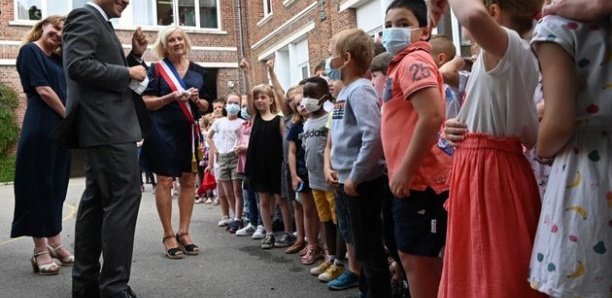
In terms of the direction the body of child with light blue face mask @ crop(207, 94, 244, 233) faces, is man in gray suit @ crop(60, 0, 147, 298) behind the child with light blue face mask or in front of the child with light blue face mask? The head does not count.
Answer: in front

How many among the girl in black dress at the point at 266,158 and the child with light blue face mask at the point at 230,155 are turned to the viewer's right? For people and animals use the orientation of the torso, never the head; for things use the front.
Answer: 0

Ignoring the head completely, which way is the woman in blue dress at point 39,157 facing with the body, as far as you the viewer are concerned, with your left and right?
facing the viewer and to the right of the viewer

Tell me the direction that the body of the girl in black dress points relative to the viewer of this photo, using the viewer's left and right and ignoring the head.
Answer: facing the viewer and to the left of the viewer

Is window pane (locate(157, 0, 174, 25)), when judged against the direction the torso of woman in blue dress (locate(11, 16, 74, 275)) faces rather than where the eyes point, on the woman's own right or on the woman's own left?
on the woman's own left

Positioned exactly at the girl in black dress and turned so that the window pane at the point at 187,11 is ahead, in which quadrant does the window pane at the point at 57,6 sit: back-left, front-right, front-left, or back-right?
front-left

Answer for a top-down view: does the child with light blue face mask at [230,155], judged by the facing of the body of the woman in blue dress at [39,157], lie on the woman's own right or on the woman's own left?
on the woman's own left

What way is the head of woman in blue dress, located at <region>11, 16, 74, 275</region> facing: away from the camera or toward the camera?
toward the camera
